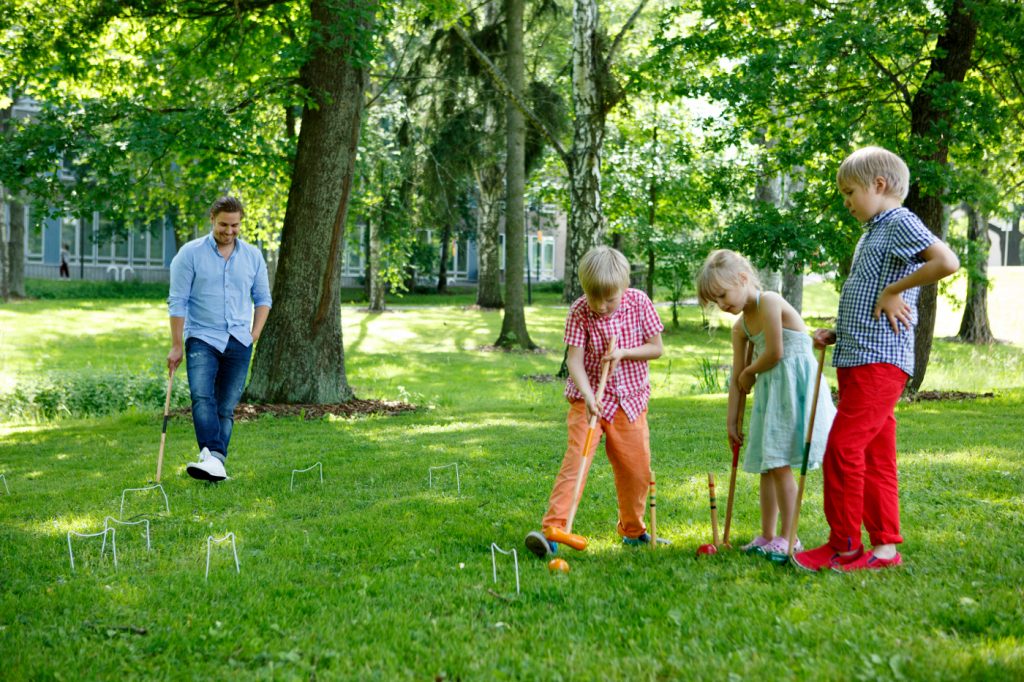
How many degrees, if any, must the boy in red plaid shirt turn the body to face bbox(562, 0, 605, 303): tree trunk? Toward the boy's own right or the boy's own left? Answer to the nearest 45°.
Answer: approximately 180°

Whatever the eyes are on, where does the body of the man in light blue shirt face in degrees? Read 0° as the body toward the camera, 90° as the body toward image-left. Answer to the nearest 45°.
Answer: approximately 0°

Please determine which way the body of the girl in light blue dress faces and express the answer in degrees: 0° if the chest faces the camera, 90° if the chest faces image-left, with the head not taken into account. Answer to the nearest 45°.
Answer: approximately 45°

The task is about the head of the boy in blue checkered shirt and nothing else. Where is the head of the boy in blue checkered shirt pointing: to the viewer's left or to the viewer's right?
to the viewer's left

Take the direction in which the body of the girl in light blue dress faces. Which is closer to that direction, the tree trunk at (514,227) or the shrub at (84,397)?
the shrub

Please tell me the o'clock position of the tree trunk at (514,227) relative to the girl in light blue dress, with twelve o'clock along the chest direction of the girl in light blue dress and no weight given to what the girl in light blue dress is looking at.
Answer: The tree trunk is roughly at 4 o'clock from the girl in light blue dress.

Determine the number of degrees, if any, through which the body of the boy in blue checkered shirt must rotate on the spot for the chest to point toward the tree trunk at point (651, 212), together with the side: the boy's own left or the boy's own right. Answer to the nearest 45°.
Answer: approximately 90° to the boy's own right

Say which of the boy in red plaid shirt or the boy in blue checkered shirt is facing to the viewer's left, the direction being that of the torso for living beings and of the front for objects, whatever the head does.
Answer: the boy in blue checkered shirt

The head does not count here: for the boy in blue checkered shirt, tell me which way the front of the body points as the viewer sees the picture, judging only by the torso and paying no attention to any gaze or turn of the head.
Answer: to the viewer's left
